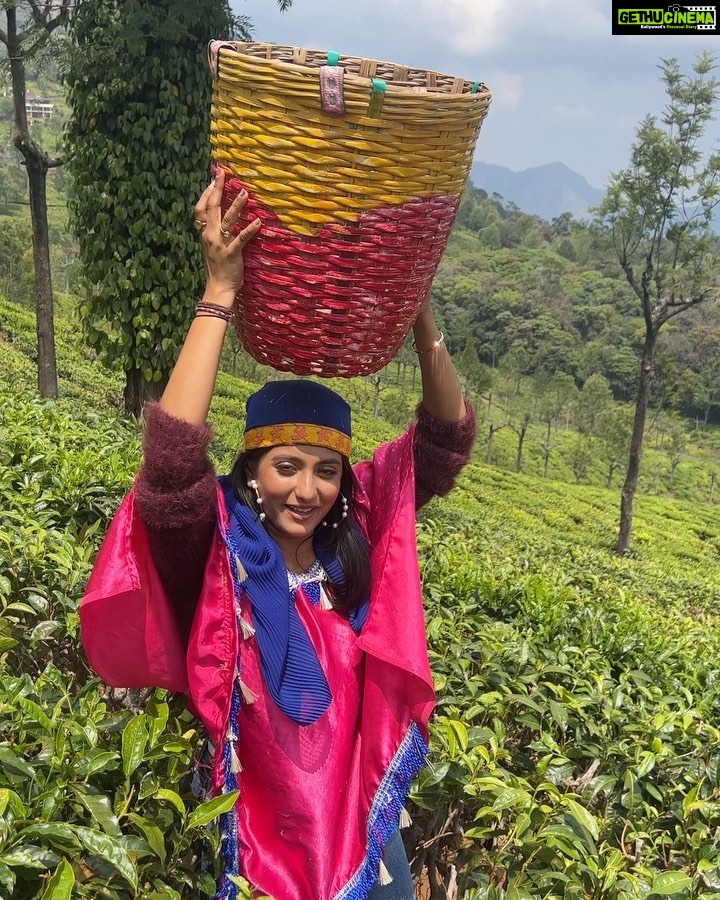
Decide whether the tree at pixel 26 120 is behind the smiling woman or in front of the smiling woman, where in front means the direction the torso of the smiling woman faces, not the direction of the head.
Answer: behind

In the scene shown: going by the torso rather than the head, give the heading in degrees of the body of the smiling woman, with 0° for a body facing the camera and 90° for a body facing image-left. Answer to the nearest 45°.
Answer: approximately 0°

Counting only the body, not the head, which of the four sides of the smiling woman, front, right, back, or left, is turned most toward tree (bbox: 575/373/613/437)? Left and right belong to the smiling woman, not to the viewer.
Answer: back

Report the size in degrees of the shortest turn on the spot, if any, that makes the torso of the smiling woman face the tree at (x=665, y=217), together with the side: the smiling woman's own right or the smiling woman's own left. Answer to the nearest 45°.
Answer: approximately 135° to the smiling woman's own left

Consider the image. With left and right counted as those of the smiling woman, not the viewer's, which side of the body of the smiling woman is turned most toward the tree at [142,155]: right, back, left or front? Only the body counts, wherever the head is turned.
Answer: back

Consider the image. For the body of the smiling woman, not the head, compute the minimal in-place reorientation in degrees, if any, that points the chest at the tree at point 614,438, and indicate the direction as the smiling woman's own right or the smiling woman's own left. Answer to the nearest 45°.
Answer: approximately 135° to the smiling woman's own left
